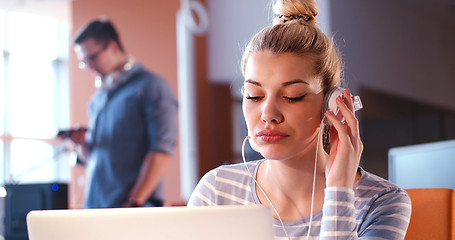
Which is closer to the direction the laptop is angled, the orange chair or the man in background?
the man in background

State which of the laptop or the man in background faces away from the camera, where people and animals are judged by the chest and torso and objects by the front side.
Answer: the laptop

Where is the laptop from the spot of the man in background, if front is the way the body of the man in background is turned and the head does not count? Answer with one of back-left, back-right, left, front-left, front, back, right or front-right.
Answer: front-left

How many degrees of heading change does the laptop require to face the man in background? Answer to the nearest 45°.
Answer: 0° — it already faces them

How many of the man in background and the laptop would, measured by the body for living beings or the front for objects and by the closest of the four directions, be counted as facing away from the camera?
1

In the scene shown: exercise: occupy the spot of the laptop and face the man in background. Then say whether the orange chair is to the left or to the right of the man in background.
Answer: right

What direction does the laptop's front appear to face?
away from the camera
